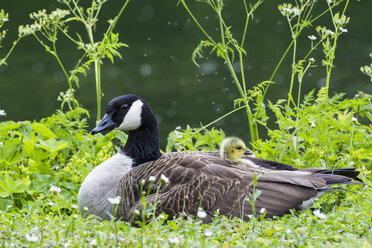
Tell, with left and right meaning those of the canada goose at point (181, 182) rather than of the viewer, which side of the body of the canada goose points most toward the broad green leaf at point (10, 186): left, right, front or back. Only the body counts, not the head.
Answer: front

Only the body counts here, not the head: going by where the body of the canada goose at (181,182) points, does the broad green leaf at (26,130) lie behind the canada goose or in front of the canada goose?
in front

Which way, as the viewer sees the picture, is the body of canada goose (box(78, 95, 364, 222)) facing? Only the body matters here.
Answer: to the viewer's left
